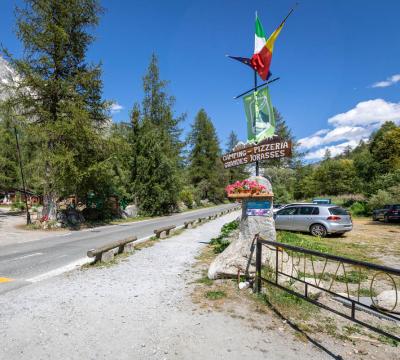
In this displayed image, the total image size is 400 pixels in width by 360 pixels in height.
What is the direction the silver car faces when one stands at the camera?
facing away from the viewer and to the left of the viewer

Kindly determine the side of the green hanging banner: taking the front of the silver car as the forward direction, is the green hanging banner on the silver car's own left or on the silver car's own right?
on the silver car's own left

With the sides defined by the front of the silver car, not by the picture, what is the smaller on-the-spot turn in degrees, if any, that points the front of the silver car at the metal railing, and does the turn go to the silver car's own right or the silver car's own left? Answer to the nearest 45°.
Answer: approximately 135° to the silver car's own left

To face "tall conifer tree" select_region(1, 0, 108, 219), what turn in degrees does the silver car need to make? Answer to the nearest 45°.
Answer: approximately 45° to its left

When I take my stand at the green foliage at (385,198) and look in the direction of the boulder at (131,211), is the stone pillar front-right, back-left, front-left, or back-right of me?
front-left

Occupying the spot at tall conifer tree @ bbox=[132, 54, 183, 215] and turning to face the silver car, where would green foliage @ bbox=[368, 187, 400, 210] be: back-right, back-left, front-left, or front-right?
front-left

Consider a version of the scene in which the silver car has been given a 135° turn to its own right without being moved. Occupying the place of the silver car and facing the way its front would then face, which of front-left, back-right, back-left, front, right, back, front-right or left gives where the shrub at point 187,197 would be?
back-left

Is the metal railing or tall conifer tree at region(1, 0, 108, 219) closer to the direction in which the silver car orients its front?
the tall conifer tree

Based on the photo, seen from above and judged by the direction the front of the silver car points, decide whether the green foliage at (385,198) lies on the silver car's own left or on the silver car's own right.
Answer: on the silver car's own right
